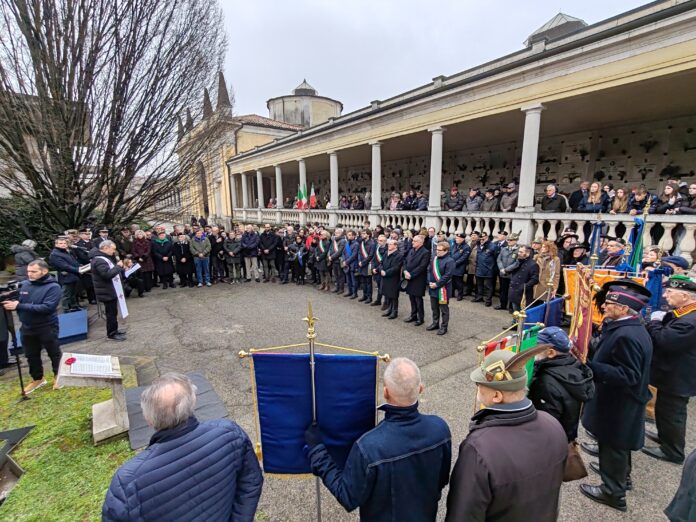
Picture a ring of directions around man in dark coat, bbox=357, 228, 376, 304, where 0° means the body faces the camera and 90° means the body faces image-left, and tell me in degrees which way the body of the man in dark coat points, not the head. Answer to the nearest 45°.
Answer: approximately 45°

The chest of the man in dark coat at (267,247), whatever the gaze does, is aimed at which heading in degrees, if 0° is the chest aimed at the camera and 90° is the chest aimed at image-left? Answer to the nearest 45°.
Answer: approximately 0°

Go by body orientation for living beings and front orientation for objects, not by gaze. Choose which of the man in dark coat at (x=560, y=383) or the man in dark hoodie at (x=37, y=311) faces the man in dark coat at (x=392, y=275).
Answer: the man in dark coat at (x=560, y=383)

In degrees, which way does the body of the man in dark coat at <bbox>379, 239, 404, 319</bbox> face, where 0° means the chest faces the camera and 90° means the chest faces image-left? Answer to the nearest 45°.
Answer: approximately 45°

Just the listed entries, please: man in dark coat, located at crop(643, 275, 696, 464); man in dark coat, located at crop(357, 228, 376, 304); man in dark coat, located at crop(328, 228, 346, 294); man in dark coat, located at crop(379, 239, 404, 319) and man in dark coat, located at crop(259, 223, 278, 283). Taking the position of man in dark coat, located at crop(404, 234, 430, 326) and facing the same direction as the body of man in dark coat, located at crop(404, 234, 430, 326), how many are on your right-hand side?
4

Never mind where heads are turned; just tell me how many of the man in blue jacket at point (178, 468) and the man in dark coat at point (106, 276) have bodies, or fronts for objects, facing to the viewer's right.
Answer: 1

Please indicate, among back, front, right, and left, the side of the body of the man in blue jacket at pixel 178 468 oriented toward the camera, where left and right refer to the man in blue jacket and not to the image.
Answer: back

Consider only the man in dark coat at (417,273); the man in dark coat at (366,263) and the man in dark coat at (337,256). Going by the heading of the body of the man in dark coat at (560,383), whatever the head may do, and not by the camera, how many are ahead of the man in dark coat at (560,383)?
3

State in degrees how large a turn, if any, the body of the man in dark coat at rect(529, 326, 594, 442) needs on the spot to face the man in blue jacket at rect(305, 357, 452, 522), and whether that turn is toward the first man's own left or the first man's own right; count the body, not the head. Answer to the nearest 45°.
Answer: approximately 90° to the first man's own left

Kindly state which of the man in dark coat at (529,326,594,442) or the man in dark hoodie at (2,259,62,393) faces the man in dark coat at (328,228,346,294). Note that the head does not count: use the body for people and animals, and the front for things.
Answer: the man in dark coat at (529,326,594,442)

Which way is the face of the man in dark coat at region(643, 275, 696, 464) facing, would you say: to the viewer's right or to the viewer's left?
to the viewer's left

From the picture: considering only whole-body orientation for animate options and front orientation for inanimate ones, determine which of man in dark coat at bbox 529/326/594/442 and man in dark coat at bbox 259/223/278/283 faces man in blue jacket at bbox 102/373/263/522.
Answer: man in dark coat at bbox 259/223/278/283
